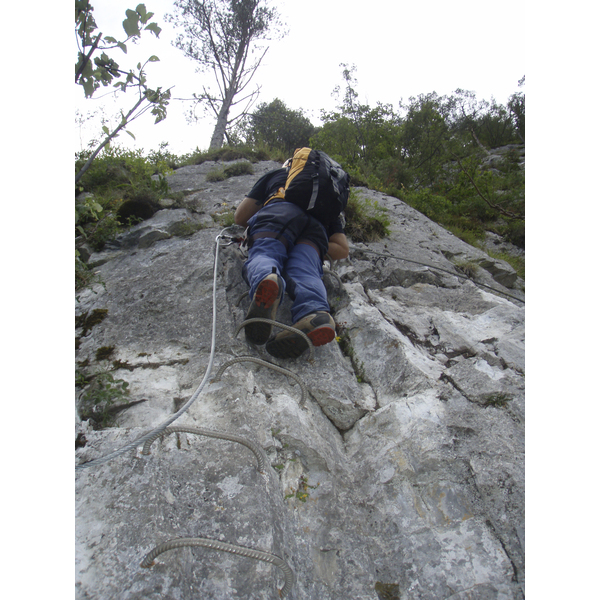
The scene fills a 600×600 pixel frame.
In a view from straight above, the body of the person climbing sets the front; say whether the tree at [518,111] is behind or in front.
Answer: in front

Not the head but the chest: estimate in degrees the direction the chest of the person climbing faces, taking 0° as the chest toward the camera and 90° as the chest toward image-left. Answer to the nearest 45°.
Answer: approximately 180°

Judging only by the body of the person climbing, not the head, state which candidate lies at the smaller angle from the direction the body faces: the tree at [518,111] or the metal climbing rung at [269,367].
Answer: the tree

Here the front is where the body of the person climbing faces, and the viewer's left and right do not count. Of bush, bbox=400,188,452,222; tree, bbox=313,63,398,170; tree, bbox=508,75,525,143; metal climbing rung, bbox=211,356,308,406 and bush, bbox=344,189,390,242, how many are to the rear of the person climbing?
1

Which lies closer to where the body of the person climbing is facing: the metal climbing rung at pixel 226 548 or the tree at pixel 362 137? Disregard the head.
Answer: the tree

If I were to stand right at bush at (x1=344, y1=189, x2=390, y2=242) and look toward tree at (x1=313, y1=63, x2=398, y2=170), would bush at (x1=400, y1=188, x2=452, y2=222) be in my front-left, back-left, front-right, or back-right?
front-right

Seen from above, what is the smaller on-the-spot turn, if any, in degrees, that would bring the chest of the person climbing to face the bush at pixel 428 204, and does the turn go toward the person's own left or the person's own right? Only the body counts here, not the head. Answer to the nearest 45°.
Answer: approximately 45° to the person's own right

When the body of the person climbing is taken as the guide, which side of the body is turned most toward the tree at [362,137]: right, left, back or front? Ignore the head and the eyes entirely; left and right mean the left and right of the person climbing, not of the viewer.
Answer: front

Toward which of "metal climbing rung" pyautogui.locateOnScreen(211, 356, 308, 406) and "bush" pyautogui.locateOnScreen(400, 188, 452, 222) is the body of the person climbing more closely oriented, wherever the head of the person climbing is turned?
the bush

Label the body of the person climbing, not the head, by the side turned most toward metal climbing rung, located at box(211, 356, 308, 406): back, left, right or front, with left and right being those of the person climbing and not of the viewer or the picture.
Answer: back

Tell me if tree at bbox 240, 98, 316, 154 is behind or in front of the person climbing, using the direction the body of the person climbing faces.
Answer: in front
